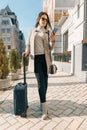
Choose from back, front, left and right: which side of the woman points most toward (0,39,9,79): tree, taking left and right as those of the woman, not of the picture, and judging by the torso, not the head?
back

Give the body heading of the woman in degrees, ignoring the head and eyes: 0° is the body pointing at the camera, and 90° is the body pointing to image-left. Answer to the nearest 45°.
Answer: approximately 315°
